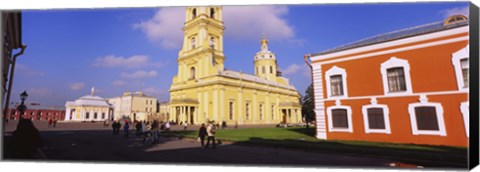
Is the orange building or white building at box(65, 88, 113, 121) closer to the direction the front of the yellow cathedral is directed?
the white building

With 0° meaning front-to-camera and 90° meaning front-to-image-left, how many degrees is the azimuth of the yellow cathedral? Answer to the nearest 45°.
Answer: approximately 45°

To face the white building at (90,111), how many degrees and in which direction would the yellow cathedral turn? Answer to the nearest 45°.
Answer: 0° — it already faces it
